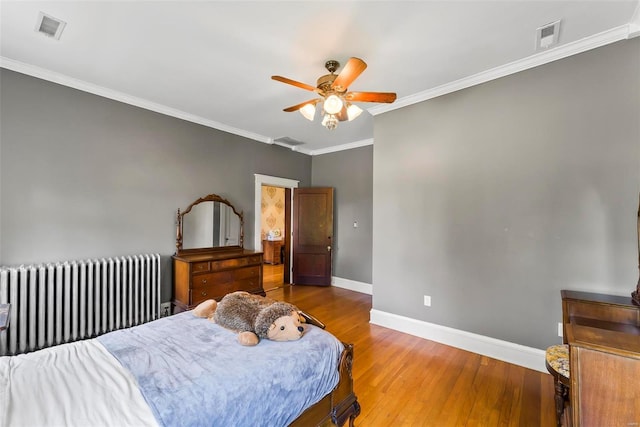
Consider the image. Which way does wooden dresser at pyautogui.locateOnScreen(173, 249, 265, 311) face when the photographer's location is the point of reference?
facing the viewer and to the right of the viewer

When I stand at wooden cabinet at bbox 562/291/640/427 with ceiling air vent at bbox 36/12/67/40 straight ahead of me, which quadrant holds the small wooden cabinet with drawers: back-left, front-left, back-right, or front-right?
front-right

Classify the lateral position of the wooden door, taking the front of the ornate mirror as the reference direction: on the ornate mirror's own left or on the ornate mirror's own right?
on the ornate mirror's own left

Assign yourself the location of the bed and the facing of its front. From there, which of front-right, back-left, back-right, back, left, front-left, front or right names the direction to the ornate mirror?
front-left

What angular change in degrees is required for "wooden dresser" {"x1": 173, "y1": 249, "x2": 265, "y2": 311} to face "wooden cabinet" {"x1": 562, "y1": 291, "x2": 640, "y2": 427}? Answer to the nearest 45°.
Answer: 0° — it already faces it

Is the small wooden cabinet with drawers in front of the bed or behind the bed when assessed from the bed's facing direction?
in front

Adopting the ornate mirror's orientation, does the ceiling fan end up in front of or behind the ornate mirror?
in front

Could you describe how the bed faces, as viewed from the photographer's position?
facing away from the viewer and to the right of the viewer

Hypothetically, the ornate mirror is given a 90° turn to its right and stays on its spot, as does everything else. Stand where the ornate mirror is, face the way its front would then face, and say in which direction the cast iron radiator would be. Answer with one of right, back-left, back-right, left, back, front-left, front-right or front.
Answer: front

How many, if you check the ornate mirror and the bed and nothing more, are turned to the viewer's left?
0

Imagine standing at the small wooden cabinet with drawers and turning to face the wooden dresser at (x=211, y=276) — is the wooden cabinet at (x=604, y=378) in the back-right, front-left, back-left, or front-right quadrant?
front-left

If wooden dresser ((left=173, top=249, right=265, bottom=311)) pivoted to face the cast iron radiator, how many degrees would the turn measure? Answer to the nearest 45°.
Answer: approximately 135° to its right

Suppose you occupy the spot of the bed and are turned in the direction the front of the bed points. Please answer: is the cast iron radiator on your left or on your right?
on your left

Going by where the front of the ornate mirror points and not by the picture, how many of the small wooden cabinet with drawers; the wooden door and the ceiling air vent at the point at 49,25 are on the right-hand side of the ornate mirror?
1
